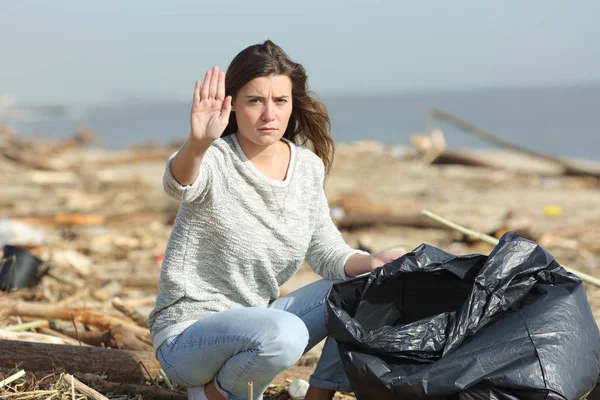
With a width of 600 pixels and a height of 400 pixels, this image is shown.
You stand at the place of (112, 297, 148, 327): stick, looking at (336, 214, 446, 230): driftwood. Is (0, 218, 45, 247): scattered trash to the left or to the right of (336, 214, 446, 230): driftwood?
left

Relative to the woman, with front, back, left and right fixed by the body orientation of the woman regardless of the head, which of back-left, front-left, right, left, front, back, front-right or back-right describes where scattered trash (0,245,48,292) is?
back

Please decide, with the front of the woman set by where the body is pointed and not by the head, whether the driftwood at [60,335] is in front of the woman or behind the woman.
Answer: behind

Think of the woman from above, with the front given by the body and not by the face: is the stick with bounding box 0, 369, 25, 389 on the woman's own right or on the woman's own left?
on the woman's own right

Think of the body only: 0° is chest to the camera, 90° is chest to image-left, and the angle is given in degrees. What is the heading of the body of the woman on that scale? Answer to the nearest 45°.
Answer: approximately 315°

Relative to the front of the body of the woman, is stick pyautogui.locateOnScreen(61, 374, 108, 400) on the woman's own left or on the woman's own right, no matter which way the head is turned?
on the woman's own right

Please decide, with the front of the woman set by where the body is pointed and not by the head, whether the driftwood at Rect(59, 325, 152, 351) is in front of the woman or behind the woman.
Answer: behind

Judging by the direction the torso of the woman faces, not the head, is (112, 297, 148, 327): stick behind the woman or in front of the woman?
behind

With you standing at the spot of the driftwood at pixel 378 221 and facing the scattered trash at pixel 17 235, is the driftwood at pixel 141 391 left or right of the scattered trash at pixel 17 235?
left

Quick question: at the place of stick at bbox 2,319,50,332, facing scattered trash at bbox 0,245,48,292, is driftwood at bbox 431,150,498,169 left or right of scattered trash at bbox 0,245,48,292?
right
